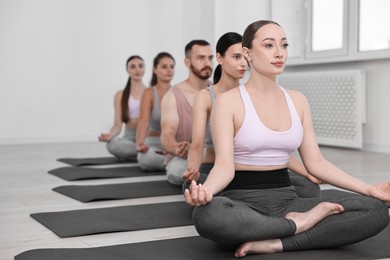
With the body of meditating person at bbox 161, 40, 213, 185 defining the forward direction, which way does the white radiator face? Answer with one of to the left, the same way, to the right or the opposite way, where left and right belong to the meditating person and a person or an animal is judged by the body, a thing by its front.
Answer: to the right

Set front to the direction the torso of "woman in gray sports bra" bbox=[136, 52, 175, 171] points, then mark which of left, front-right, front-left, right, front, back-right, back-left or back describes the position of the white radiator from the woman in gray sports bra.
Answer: left

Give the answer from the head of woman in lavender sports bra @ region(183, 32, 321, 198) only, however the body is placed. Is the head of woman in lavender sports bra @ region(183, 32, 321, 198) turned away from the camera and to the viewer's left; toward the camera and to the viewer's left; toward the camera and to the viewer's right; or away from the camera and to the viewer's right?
toward the camera and to the viewer's right

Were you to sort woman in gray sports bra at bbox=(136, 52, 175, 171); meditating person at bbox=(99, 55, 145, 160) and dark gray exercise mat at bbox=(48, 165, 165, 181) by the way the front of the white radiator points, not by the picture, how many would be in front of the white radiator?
3

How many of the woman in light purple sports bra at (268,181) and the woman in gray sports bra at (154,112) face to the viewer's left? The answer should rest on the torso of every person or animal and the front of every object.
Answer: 0

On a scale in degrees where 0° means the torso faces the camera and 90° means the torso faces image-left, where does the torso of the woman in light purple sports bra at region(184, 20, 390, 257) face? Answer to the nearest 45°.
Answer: approximately 315°

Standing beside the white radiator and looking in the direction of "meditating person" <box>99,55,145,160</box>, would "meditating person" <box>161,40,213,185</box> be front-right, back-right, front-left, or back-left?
front-left

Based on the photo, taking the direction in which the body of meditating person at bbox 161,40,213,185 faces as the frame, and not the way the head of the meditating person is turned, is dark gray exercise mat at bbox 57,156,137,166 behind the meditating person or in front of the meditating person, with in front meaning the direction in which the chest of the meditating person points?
behind

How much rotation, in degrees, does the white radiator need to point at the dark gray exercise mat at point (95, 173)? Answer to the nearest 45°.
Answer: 0° — it already faces it

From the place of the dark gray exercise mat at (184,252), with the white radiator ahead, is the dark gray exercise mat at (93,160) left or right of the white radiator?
left
